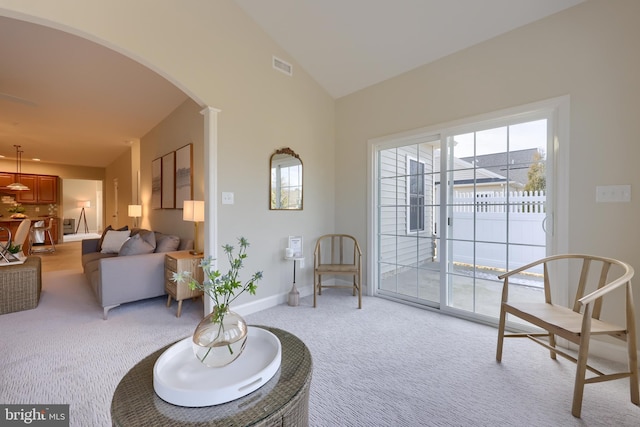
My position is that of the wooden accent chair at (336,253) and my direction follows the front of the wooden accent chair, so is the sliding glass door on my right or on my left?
on my left

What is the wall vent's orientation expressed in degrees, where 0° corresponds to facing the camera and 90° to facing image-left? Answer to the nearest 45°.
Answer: approximately 315°

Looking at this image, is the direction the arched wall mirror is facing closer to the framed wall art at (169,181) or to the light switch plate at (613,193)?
the light switch plate

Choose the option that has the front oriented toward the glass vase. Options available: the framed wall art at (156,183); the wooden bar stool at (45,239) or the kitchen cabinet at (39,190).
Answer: the kitchen cabinet

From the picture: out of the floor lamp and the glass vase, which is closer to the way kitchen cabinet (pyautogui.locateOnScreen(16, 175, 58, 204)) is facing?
the glass vase

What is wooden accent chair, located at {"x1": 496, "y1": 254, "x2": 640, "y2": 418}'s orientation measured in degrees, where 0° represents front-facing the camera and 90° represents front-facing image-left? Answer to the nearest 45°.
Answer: approximately 45°
